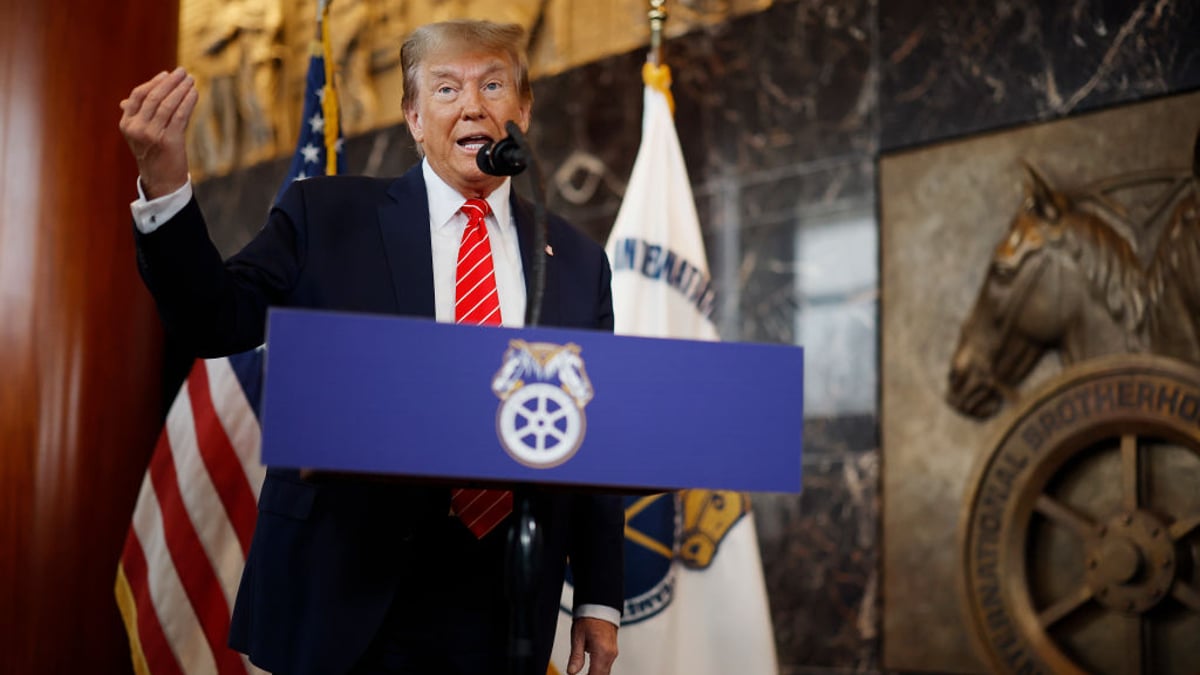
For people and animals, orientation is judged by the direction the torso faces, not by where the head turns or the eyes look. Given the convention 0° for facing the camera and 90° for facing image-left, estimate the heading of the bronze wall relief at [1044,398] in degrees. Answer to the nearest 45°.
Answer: approximately 45°

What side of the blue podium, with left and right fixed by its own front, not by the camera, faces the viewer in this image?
front

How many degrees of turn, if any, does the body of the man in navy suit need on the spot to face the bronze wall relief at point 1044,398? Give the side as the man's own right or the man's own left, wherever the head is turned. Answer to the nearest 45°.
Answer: approximately 90° to the man's own left

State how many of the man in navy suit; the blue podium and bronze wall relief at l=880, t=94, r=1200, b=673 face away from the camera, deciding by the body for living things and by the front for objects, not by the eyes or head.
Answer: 0

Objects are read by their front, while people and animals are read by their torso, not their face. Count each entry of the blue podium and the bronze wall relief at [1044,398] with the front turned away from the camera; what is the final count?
0

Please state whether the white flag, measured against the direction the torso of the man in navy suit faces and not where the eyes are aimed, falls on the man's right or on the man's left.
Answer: on the man's left

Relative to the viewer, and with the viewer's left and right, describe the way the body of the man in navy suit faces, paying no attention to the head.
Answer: facing the viewer and to the right of the viewer

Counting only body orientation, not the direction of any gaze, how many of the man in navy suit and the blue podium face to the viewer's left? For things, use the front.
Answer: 0

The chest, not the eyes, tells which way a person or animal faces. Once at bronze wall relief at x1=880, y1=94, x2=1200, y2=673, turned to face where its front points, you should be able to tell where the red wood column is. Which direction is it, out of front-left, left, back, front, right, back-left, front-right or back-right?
front

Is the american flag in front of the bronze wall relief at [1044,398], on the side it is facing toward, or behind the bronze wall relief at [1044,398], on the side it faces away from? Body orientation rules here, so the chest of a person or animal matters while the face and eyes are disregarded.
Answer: in front

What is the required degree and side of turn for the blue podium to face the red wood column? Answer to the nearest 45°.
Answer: approximately 135° to its right
